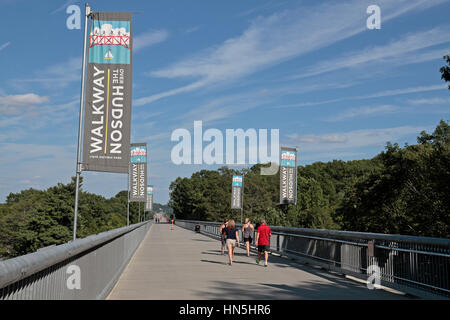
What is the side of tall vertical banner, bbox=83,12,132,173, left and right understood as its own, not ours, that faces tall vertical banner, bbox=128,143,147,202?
back

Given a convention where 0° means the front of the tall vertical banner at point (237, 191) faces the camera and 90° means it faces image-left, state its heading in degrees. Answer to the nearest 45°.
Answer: approximately 0°

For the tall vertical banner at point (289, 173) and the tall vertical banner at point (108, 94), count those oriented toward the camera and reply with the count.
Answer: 2

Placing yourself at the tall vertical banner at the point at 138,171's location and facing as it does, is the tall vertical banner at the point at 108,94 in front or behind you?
in front

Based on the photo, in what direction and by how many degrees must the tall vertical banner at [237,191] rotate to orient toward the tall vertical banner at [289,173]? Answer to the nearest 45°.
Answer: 0° — it already faces it

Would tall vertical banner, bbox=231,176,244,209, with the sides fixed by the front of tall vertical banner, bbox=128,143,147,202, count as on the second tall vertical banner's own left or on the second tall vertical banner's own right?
on the second tall vertical banner's own left

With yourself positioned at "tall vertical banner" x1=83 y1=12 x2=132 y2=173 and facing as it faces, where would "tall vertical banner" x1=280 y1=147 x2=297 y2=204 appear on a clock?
"tall vertical banner" x1=280 y1=147 x2=297 y2=204 is roughly at 7 o'clock from "tall vertical banner" x1=83 y1=12 x2=132 y2=173.

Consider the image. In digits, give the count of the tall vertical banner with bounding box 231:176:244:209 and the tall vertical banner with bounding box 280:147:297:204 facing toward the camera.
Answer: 2
